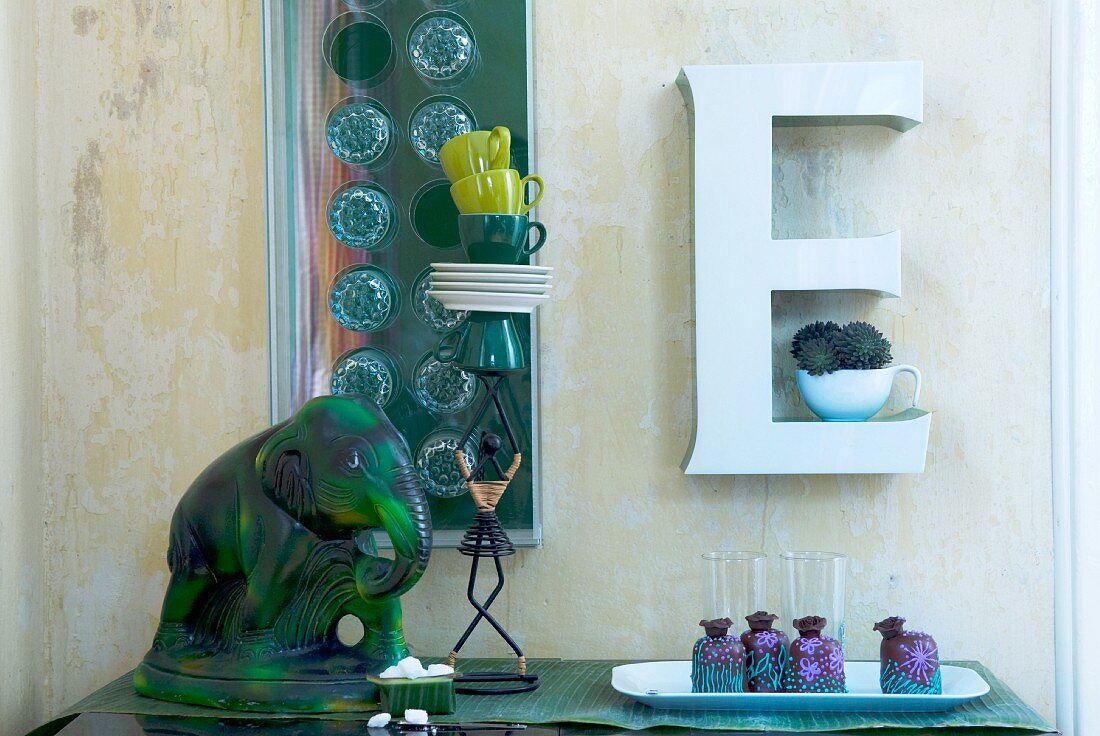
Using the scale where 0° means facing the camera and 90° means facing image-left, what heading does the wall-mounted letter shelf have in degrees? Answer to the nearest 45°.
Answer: approximately 0°

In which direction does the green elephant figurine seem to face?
to the viewer's right

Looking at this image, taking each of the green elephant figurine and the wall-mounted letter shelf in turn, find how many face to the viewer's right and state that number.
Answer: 1

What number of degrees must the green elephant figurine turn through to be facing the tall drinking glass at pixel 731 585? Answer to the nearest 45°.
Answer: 0° — it already faces it

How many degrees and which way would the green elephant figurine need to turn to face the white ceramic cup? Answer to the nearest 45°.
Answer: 0° — it already faces it

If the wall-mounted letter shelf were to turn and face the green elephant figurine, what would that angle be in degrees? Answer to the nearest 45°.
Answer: approximately 45° to its right
